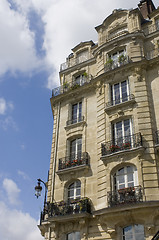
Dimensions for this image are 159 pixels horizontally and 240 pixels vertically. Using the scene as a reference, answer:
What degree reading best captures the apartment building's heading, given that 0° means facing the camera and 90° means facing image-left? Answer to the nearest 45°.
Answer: approximately 45°
